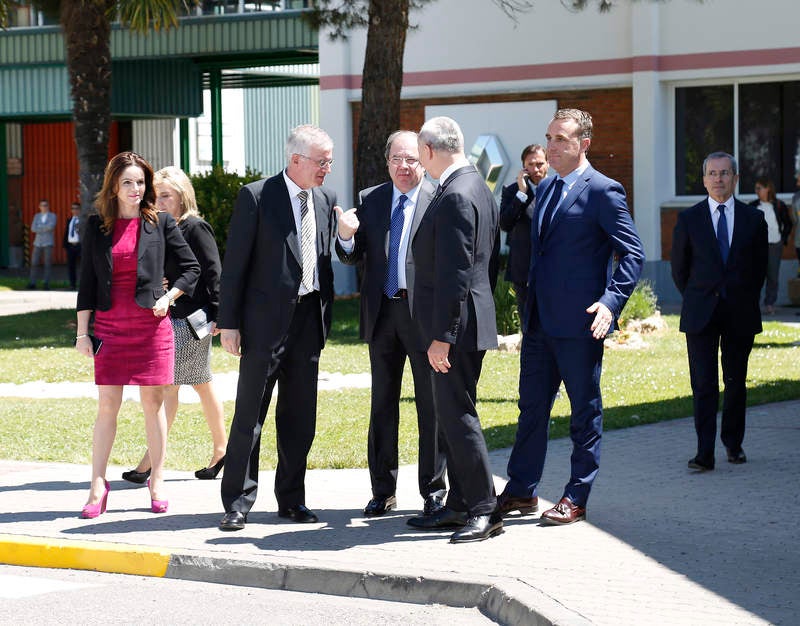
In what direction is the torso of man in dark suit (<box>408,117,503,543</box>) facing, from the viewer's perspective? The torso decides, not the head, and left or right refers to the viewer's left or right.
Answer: facing to the left of the viewer

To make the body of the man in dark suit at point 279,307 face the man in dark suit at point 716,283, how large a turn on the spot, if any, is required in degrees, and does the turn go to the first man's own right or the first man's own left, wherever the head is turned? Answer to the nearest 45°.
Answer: approximately 90° to the first man's own left

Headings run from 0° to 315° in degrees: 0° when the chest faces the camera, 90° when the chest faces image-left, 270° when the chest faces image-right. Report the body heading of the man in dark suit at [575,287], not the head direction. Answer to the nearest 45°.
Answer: approximately 45°

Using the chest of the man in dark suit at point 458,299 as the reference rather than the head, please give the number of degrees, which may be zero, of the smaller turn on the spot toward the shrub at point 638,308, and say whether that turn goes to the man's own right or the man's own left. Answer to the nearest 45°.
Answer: approximately 90° to the man's own right

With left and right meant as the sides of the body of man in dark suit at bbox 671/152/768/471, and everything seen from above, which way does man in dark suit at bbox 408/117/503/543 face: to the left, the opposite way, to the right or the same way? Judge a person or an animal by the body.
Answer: to the right

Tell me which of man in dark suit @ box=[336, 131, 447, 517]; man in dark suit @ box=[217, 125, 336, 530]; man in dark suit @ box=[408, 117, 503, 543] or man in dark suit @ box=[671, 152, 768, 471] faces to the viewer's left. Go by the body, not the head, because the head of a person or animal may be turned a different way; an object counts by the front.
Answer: man in dark suit @ box=[408, 117, 503, 543]

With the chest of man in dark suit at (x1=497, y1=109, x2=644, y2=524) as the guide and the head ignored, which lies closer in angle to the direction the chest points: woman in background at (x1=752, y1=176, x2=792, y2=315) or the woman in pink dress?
the woman in pink dress

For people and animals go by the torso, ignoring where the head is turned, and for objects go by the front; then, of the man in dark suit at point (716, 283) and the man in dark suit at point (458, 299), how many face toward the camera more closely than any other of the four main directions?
1

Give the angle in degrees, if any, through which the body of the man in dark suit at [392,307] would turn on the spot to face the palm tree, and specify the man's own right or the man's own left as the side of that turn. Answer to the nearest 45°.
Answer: approximately 180°

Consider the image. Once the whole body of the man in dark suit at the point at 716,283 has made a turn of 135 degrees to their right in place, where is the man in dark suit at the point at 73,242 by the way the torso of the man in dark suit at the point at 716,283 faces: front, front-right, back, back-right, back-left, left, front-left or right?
front
